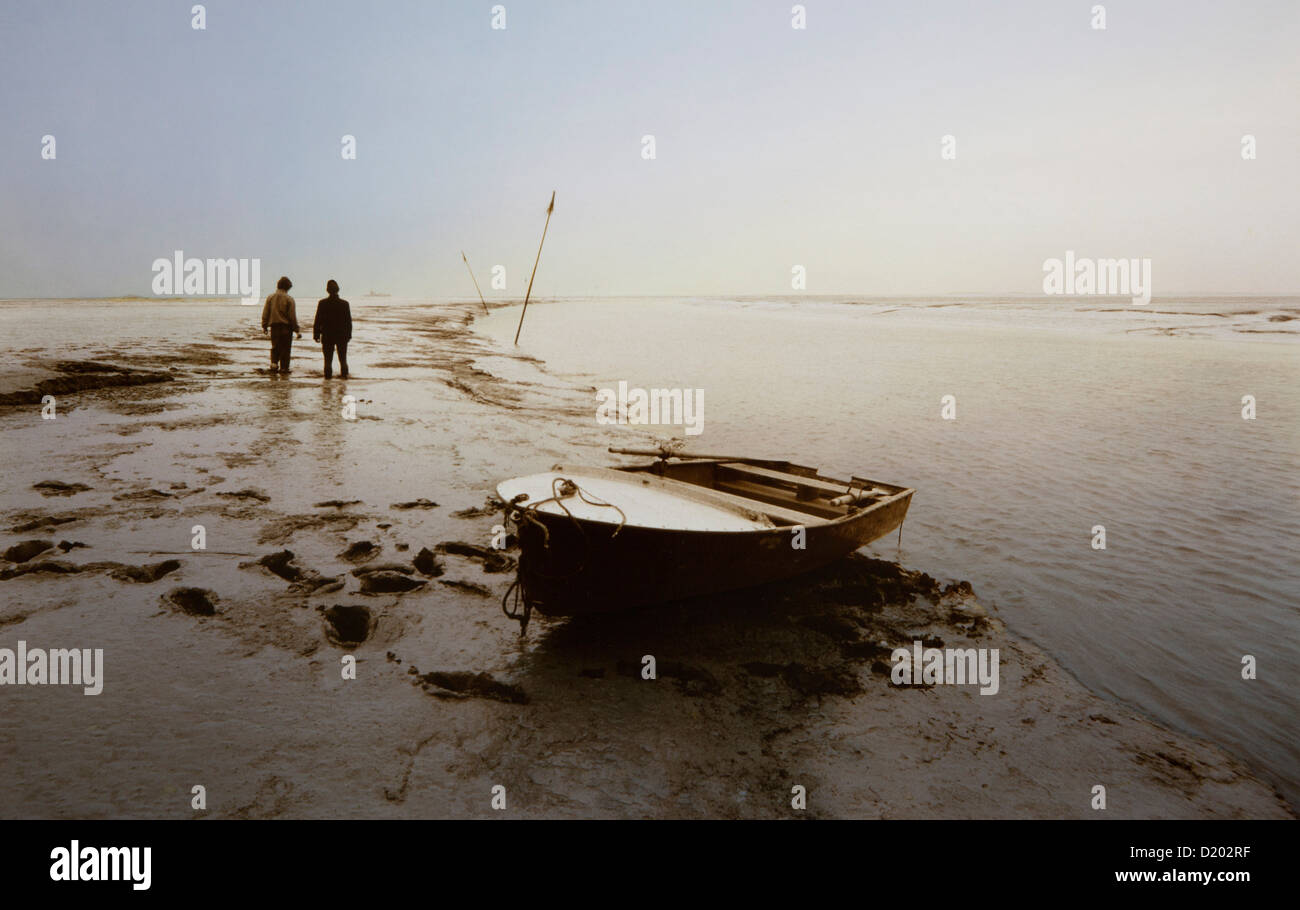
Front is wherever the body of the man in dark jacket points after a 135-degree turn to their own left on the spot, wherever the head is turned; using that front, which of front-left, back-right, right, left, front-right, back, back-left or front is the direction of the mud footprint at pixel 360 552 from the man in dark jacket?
front-left

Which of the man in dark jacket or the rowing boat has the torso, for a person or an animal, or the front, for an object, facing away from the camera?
the man in dark jacket

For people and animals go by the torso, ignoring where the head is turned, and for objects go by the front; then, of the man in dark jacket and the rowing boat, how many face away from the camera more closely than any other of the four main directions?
1

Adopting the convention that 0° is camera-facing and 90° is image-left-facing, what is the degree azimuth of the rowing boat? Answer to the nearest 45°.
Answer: approximately 45°

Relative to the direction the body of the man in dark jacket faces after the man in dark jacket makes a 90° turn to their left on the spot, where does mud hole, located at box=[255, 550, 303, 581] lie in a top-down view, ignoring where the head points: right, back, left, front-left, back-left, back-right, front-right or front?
left

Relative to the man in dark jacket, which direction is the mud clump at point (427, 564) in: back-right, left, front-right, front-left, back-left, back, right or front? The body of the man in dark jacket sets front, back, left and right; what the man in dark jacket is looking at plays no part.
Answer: back

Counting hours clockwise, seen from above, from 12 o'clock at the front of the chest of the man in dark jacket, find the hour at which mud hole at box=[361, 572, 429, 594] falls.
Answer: The mud hole is roughly at 6 o'clock from the man in dark jacket.

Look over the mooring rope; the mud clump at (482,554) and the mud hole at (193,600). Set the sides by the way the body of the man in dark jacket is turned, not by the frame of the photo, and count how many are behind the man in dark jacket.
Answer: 3

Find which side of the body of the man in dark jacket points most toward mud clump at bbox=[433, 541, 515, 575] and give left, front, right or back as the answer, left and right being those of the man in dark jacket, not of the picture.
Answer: back

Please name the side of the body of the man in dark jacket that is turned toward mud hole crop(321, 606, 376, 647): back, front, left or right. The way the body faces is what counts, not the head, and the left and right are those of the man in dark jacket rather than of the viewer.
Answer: back

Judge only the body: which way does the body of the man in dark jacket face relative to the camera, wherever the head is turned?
away from the camera

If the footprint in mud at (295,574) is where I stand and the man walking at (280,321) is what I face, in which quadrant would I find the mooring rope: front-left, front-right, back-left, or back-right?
back-right
